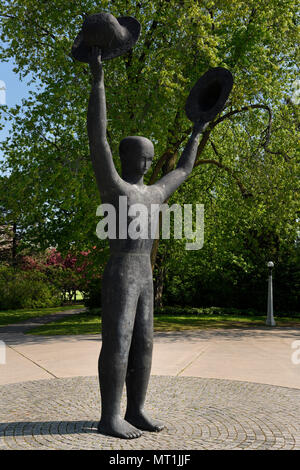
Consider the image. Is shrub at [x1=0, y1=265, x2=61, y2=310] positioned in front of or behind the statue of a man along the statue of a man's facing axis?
behind

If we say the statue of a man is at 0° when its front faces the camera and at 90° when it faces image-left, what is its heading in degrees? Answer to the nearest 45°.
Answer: approximately 315°
